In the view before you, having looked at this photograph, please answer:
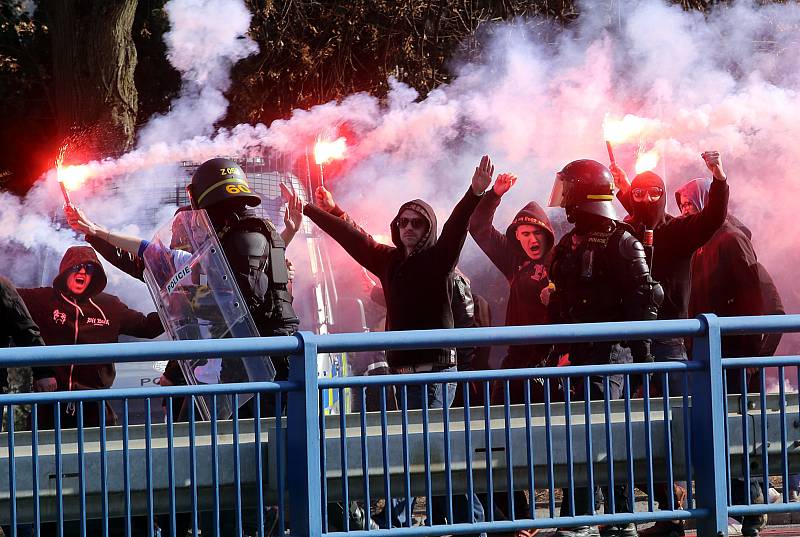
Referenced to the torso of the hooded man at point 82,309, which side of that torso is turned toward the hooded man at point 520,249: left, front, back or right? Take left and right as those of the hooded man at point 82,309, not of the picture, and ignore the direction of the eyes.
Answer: left

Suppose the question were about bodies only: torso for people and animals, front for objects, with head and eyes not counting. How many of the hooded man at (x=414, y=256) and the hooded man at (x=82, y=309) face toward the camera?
2

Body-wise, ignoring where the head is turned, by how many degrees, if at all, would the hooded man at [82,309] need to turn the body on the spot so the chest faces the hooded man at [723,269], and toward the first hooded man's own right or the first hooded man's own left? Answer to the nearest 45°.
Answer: approximately 90° to the first hooded man's own left

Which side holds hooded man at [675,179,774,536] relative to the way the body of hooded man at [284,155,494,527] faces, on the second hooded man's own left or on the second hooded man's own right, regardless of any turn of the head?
on the second hooded man's own left

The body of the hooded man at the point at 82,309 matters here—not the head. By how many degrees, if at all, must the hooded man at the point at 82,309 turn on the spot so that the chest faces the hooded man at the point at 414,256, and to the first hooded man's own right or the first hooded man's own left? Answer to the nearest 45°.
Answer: approximately 90° to the first hooded man's own left

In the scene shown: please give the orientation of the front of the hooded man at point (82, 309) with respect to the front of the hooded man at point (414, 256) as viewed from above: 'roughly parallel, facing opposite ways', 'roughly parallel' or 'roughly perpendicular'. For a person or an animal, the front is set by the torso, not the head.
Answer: roughly parallel

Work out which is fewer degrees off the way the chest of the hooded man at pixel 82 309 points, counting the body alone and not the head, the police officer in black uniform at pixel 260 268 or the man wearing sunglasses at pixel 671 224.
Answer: the police officer in black uniform

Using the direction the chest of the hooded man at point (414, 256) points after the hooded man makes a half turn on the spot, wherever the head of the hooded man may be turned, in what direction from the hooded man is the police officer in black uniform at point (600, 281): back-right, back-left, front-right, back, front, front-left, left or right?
back-right

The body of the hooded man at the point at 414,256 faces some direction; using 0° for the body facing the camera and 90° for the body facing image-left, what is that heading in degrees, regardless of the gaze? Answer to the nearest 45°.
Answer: approximately 0°

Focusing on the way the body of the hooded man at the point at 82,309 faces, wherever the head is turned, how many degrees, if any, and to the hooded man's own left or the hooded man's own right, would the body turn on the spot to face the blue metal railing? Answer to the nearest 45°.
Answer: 0° — they already face it

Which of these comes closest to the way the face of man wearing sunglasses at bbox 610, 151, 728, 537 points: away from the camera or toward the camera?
toward the camera

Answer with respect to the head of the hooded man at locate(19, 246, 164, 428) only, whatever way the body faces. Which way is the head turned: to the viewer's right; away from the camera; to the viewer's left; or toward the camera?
toward the camera

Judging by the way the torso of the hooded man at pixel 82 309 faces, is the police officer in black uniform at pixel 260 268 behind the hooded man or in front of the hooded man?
in front

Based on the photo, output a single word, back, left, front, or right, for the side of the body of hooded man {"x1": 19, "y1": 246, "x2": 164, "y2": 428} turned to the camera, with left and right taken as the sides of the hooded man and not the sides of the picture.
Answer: front

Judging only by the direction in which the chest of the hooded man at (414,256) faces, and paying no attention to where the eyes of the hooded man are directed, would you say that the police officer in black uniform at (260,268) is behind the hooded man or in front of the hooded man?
in front
